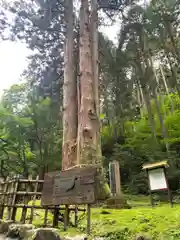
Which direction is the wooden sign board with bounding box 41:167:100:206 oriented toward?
toward the camera
